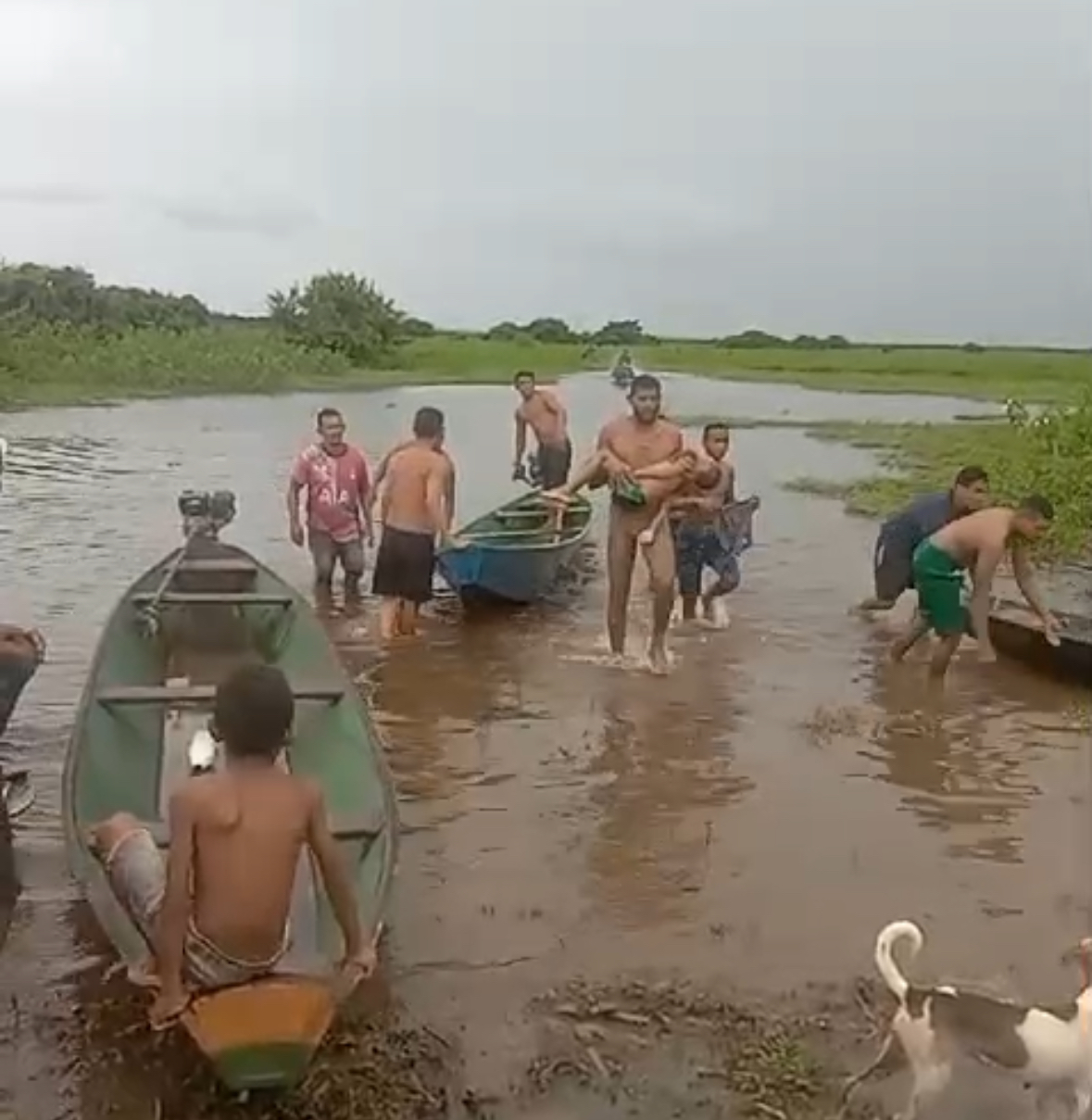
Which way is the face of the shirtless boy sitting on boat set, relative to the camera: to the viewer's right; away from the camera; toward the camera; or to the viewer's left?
away from the camera

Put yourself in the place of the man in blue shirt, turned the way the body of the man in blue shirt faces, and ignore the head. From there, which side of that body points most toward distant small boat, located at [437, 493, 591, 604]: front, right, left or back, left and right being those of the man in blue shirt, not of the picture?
back

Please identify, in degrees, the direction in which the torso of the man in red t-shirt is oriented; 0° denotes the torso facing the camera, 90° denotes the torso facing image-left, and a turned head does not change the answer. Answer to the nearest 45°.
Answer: approximately 0°

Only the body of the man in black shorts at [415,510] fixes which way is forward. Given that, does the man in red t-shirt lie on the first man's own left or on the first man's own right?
on the first man's own left

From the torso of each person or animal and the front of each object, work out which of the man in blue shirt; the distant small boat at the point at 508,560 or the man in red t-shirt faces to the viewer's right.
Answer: the man in blue shirt

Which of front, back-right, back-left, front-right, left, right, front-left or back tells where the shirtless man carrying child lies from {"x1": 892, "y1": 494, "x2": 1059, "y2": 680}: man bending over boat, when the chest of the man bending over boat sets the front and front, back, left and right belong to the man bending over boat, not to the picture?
back

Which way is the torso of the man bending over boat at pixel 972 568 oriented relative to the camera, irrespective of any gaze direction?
to the viewer's right

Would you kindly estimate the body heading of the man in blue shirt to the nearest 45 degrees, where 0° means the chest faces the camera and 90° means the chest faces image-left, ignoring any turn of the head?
approximately 270°

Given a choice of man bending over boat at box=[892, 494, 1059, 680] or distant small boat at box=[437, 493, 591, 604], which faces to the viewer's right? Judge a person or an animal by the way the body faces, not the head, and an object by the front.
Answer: the man bending over boat

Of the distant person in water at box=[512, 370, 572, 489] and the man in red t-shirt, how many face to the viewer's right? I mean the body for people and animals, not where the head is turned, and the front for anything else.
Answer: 0

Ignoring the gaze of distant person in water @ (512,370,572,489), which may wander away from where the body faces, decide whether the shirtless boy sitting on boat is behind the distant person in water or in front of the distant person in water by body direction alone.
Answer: in front

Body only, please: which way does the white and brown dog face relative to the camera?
to the viewer's right
